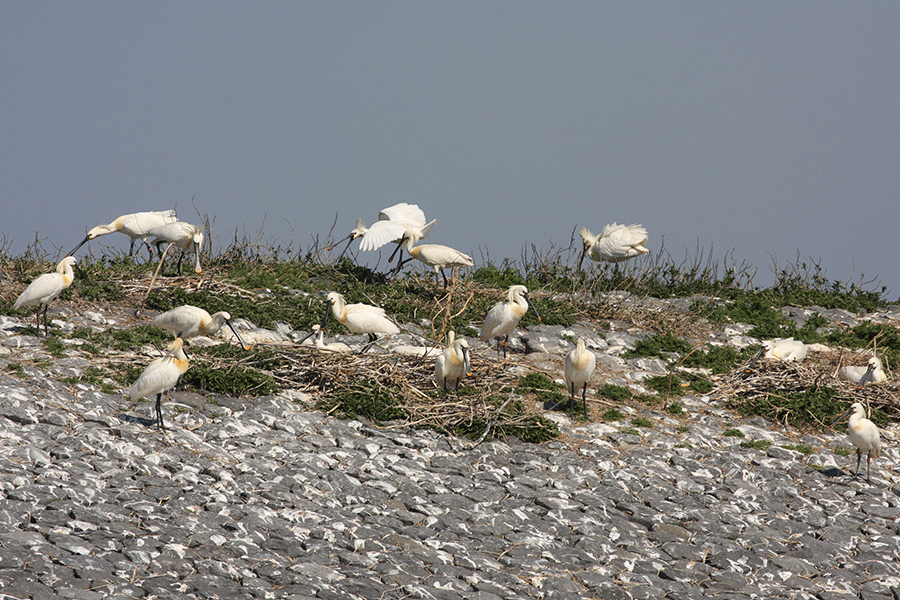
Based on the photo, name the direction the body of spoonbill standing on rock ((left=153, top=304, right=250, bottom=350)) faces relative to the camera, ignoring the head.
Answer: to the viewer's right

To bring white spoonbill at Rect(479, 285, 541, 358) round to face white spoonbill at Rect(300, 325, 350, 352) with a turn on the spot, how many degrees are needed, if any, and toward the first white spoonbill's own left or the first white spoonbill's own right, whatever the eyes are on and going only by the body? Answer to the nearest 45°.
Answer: approximately 180°

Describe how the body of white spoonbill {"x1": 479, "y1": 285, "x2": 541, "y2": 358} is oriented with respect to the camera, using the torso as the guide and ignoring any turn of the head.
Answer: to the viewer's right

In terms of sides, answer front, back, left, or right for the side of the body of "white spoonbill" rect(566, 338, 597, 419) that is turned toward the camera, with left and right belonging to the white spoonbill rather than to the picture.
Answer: front

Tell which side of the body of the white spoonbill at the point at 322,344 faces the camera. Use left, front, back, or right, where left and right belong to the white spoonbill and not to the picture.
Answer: left

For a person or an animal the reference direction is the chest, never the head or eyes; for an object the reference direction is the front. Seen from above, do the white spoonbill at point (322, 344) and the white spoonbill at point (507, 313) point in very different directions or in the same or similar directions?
very different directions

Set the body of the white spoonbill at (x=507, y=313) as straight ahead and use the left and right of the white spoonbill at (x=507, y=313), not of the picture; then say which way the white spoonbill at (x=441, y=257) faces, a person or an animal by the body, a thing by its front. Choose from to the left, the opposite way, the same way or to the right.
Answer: the opposite way

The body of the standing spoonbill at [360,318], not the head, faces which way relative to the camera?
to the viewer's left

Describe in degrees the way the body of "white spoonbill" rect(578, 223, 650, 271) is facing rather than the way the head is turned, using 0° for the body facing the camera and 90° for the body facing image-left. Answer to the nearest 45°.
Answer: approximately 90°

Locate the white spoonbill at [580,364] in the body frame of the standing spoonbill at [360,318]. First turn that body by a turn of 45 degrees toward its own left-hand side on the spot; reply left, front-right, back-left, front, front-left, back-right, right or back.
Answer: left

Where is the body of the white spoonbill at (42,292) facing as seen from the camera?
to the viewer's right

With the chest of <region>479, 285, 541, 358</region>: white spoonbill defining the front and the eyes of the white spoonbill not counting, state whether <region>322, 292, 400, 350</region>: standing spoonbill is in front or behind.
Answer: behind

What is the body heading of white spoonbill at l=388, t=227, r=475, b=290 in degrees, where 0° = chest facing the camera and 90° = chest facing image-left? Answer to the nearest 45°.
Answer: approximately 90°

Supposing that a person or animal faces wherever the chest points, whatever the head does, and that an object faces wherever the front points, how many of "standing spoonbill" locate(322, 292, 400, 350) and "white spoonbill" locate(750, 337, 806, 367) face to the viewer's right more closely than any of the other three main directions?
0

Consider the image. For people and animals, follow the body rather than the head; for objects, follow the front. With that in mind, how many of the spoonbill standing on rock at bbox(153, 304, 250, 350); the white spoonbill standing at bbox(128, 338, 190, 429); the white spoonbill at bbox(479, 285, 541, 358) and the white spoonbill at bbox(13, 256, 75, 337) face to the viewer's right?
4
